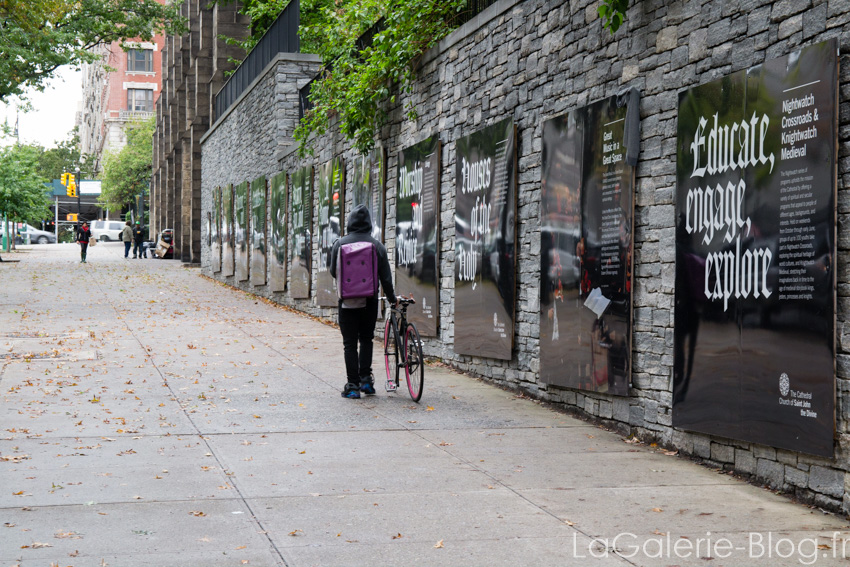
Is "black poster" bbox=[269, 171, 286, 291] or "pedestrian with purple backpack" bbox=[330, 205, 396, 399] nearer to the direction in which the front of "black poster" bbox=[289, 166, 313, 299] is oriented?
the pedestrian with purple backpack

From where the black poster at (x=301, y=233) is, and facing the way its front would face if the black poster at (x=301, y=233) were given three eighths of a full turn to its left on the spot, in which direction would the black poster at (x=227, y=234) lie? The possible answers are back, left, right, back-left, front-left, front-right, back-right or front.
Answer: left

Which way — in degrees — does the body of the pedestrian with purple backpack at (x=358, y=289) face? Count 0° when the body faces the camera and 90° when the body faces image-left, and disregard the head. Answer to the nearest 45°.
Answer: approximately 180°

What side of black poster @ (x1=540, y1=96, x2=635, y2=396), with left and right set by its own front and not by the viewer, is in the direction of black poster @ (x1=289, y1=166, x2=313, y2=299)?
right

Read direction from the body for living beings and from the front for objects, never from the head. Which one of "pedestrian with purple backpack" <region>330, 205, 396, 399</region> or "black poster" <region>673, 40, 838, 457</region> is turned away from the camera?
the pedestrian with purple backpack

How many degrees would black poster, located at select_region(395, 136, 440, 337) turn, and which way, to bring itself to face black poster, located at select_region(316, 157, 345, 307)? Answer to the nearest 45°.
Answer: approximately 135° to its right

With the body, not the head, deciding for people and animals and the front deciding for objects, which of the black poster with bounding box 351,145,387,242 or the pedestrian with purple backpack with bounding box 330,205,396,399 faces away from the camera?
the pedestrian with purple backpack

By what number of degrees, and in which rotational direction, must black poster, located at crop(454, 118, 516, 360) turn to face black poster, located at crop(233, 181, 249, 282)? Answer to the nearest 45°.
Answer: approximately 135° to its right

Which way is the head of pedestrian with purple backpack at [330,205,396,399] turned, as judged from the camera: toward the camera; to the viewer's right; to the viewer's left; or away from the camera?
away from the camera

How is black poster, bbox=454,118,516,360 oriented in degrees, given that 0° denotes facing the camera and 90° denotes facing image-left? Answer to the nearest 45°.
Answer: approximately 45°

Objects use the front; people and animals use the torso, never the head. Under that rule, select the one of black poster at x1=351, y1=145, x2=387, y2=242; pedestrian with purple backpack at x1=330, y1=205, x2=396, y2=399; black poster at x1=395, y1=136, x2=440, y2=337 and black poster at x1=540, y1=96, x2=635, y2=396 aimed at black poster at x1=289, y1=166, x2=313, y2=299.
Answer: the pedestrian with purple backpack

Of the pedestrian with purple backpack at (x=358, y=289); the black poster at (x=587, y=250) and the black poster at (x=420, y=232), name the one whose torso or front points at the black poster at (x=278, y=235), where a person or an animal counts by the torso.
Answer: the pedestrian with purple backpack
